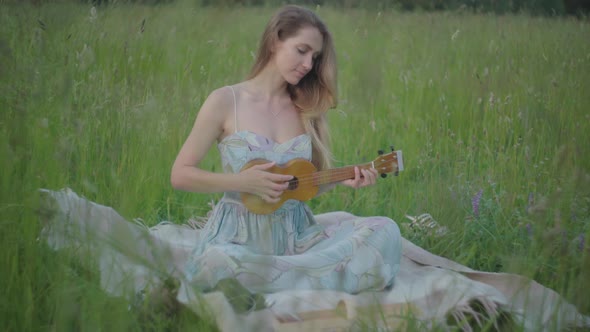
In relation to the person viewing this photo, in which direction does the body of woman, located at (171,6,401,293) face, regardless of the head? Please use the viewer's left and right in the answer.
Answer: facing the viewer and to the right of the viewer

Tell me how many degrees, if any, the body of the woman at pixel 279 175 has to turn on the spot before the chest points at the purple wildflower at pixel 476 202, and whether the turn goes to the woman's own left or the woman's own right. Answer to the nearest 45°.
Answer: approximately 90° to the woman's own left
